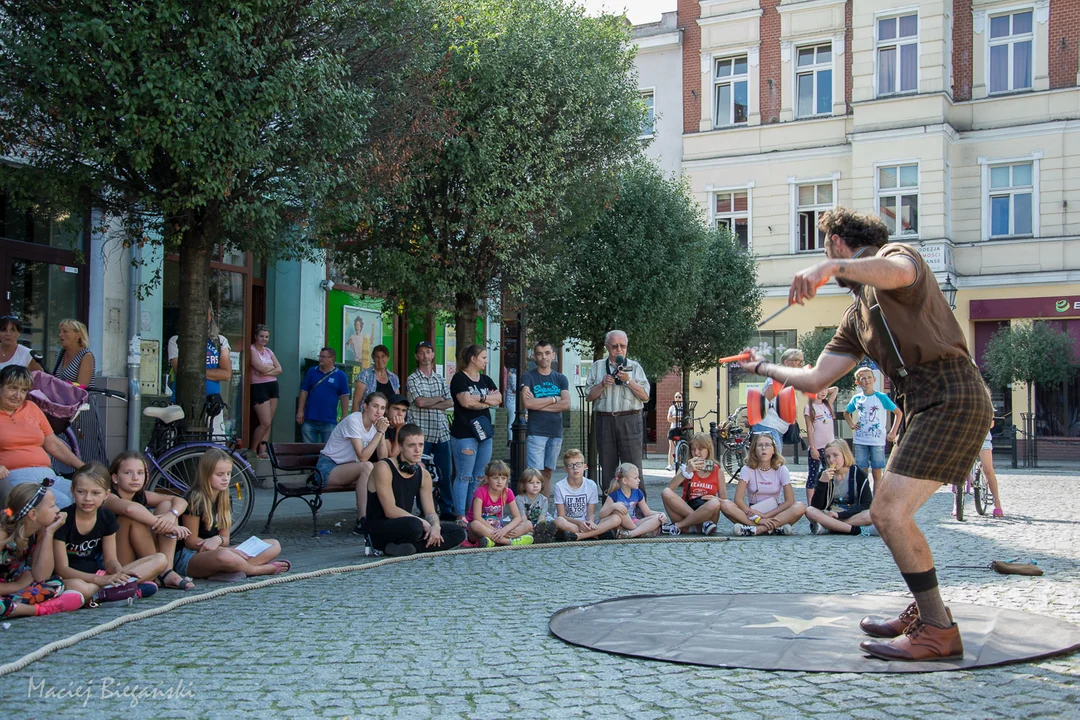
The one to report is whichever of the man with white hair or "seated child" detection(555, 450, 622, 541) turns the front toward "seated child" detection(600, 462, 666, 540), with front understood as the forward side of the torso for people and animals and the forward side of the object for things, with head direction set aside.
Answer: the man with white hair

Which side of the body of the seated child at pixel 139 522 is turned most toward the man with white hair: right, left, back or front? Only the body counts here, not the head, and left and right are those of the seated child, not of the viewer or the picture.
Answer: left

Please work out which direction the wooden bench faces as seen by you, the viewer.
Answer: facing the viewer and to the right of the viewer

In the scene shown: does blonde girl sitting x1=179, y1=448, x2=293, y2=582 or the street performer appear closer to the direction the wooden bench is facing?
the street performer

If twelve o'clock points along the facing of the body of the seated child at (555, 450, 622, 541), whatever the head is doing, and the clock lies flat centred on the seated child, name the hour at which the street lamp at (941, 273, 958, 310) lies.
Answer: The street lamp is roughly at 7 o'clock from the seated child.

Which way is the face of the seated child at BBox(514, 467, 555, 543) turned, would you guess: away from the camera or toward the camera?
toward the camera

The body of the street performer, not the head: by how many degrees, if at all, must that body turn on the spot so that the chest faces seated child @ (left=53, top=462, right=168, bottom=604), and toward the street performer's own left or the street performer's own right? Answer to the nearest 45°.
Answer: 0° — they already face them

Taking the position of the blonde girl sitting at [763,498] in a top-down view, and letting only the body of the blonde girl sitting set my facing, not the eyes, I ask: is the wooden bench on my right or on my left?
on my right

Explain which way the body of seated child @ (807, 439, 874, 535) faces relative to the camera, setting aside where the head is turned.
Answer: toward the camera

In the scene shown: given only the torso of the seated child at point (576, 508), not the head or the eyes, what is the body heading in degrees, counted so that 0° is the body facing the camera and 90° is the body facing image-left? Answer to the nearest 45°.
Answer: approximately 0°

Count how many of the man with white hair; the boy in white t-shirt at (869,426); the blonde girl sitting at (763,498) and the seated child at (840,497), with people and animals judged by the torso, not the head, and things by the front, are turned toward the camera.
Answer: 4

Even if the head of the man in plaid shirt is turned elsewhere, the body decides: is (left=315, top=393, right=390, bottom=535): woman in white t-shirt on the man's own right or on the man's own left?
on the man's own right

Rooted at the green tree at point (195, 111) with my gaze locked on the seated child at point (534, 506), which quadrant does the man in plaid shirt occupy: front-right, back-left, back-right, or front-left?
front-left

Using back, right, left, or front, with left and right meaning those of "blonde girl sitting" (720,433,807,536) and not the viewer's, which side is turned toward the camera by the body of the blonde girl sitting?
front

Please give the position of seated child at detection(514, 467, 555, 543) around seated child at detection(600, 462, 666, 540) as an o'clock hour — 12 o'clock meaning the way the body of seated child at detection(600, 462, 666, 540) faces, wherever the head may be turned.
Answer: seated child at detection(514, 467, 555, 543) is roughly at 4 o'clock from seated child at detection(600, 462, 666, 540).

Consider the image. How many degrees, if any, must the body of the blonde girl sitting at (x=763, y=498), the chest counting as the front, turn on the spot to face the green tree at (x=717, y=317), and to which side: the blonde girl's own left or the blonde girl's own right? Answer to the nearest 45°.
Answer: approximately 180°

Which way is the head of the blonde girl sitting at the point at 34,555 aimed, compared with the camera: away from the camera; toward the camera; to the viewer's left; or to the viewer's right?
to the viewer's right

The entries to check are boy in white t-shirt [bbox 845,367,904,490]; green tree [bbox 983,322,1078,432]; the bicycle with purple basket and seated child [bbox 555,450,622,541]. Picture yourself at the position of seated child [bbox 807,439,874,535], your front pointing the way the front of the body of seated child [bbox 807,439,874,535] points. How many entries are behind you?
2
